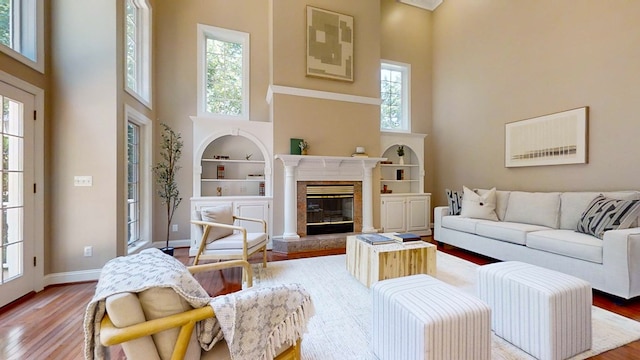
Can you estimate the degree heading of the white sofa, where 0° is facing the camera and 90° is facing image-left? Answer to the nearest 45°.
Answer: approximately 45°

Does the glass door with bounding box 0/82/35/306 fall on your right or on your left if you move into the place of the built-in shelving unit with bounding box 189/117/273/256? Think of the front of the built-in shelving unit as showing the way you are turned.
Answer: on your right

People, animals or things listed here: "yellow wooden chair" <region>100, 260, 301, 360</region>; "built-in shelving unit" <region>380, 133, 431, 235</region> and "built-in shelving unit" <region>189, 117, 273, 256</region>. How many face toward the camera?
2

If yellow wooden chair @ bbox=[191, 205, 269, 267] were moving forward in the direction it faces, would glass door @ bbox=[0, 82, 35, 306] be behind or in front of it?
behind

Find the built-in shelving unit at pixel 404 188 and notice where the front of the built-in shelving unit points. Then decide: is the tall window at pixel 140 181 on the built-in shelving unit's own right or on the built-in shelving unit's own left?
on the built-in shelving unit's own right

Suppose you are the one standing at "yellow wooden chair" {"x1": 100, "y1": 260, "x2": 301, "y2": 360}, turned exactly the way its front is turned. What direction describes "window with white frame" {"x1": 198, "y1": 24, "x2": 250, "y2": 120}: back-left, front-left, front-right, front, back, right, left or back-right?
front-left

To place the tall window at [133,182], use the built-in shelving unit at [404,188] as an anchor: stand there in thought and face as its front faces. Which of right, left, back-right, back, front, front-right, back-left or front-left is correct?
front-right

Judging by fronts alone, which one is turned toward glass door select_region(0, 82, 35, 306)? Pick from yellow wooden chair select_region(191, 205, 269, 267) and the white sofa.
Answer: the white sofa

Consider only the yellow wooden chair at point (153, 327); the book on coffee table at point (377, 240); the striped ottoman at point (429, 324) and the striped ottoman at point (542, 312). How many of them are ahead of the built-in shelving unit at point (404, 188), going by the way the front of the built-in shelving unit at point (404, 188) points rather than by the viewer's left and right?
4

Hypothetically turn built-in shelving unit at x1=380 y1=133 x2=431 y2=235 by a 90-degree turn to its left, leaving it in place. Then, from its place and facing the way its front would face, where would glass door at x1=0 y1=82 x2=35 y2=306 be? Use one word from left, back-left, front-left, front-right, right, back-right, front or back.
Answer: back-right

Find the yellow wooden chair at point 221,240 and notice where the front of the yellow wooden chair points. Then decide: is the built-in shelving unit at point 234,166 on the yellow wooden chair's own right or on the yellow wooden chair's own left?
on the yellow wooden chair's own left
